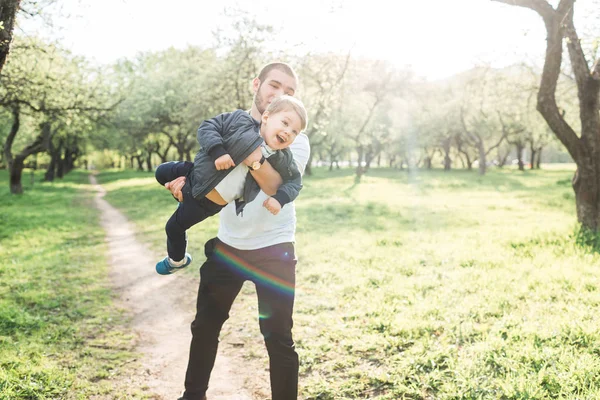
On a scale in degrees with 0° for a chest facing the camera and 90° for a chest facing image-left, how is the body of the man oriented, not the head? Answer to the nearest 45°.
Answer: approximately 0°

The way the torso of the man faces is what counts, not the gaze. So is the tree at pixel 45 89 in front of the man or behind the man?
behind

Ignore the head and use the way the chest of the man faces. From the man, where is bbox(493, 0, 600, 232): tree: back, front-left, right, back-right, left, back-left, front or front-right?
back-left
